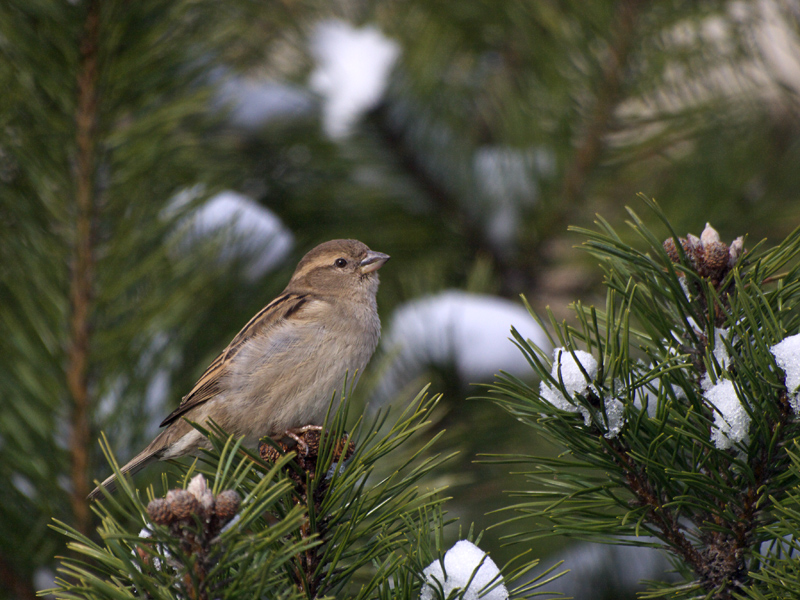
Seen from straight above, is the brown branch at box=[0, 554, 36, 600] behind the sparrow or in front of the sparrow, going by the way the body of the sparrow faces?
behind

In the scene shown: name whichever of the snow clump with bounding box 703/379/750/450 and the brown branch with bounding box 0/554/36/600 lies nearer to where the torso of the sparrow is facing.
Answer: the snow clump

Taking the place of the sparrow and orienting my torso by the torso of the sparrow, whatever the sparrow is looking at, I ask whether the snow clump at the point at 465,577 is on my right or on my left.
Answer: on my right

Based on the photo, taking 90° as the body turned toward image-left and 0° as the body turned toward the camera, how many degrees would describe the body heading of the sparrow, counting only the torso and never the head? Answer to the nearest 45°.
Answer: approximately 270°

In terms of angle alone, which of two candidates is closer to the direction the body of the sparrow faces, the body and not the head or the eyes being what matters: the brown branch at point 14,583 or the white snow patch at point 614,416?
the white snow patch
